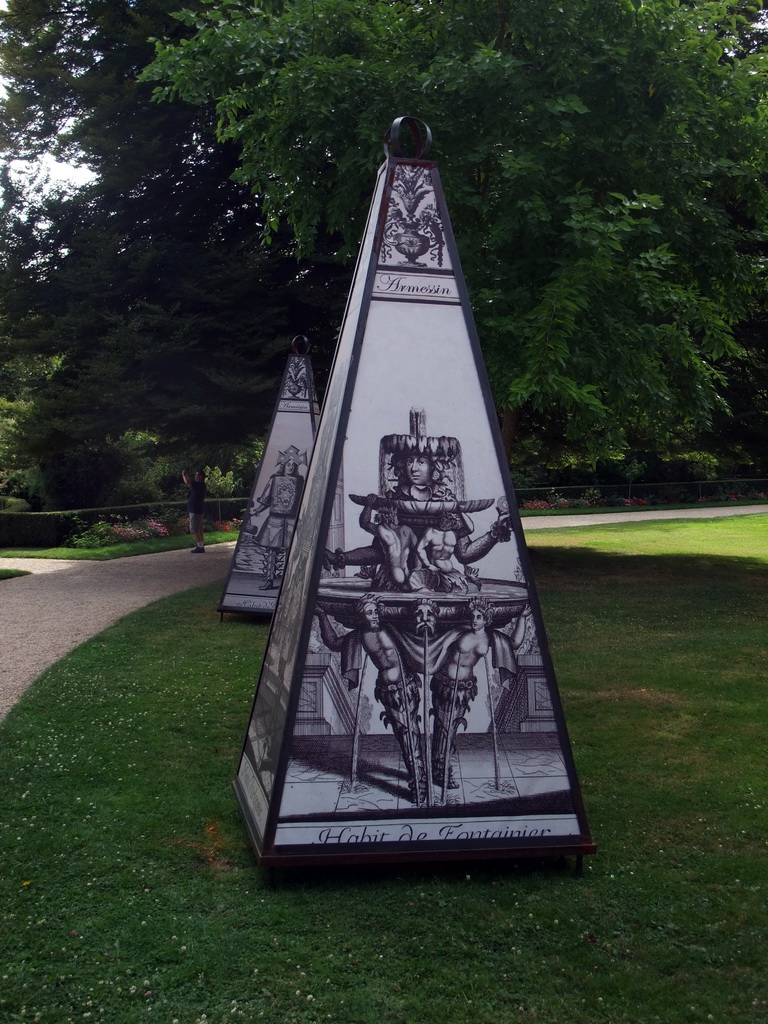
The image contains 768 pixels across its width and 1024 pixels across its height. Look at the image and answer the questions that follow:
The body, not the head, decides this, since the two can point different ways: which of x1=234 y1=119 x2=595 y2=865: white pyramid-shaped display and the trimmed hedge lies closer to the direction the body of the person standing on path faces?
the trimmed hedge

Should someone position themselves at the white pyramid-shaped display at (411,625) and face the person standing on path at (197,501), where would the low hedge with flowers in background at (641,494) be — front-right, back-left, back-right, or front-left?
front-right

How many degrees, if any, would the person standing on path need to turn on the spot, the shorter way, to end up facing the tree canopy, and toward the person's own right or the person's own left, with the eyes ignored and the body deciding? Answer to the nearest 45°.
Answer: approximately 135° to the person's own left

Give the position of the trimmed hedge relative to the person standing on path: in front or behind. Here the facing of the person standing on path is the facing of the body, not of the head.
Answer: in front

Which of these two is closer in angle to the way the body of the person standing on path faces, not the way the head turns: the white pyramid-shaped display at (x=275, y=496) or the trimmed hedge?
the trimmed hedge
